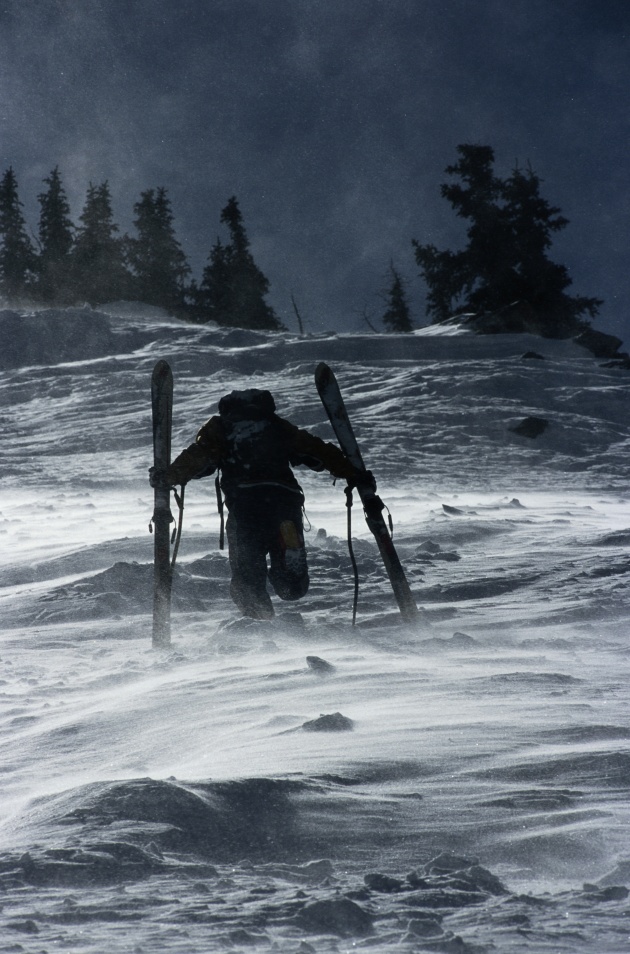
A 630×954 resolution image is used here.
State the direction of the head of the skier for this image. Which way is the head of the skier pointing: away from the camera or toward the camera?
away from the camera

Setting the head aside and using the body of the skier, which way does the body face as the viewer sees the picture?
away from the camera

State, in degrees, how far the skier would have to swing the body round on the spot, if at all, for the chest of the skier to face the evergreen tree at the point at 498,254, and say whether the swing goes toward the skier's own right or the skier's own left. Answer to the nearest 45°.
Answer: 0° — they already face it
